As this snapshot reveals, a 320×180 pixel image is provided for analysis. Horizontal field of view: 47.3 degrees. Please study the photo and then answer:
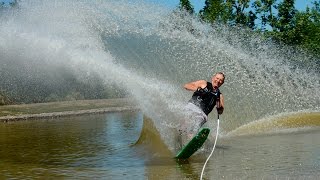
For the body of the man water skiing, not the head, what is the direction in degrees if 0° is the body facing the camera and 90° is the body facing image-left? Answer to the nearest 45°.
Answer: approximately 315°

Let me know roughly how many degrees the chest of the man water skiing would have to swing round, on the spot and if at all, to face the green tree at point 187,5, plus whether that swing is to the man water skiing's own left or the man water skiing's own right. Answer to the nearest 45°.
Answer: approximately 135° to the man water skiing's own left
